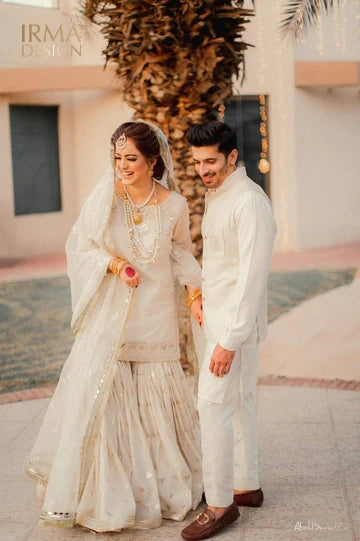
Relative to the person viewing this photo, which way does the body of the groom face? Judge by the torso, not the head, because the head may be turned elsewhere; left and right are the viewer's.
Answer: facing the viewer and to the left of the viewer

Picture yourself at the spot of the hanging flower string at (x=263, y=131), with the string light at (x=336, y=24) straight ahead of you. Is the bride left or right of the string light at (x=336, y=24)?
right

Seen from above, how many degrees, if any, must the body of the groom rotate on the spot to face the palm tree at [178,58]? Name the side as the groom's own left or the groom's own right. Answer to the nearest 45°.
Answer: approximately 135° to the groom's own right

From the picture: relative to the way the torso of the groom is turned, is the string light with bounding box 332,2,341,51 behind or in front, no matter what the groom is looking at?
behind

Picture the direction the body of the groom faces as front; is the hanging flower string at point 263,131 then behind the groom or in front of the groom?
behind
